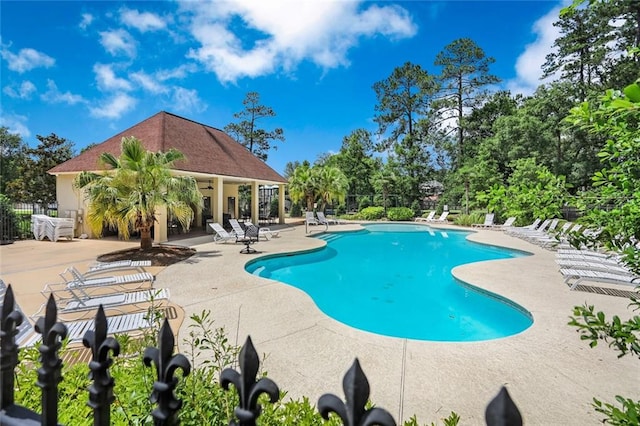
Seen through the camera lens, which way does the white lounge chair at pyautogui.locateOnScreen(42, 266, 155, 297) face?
facing to the right of the viewer

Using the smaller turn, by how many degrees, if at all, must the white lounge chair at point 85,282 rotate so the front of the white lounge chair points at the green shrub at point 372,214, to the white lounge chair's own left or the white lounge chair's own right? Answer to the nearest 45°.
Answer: approximately 45° to the white lounge chair's own left

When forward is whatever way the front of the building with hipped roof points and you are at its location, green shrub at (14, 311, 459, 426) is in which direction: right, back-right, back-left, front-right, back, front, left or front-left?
front-right

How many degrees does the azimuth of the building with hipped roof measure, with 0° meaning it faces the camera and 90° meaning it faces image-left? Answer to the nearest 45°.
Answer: approximately 315°

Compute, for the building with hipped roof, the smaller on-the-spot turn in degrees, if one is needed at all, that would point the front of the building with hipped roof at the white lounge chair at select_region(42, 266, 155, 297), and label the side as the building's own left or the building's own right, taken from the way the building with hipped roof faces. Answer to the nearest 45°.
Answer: approximately 45° to the building's own right

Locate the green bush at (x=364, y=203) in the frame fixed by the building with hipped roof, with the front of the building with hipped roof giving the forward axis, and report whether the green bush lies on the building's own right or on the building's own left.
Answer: on the building's own left

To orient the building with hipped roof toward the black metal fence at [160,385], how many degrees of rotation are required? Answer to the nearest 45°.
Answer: approximately 45° to its right

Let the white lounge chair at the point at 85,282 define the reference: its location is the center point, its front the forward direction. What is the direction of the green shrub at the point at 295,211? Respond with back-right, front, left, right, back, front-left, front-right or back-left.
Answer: front-left

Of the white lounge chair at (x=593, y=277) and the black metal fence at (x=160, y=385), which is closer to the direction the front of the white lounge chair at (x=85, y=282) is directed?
the white lounge chair

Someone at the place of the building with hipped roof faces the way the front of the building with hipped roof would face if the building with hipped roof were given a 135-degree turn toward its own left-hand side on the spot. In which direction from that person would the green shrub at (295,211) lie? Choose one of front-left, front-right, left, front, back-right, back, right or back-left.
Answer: front-right

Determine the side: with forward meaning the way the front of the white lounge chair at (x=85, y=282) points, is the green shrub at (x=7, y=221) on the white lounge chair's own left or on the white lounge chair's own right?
on the white lounge chair's own left
